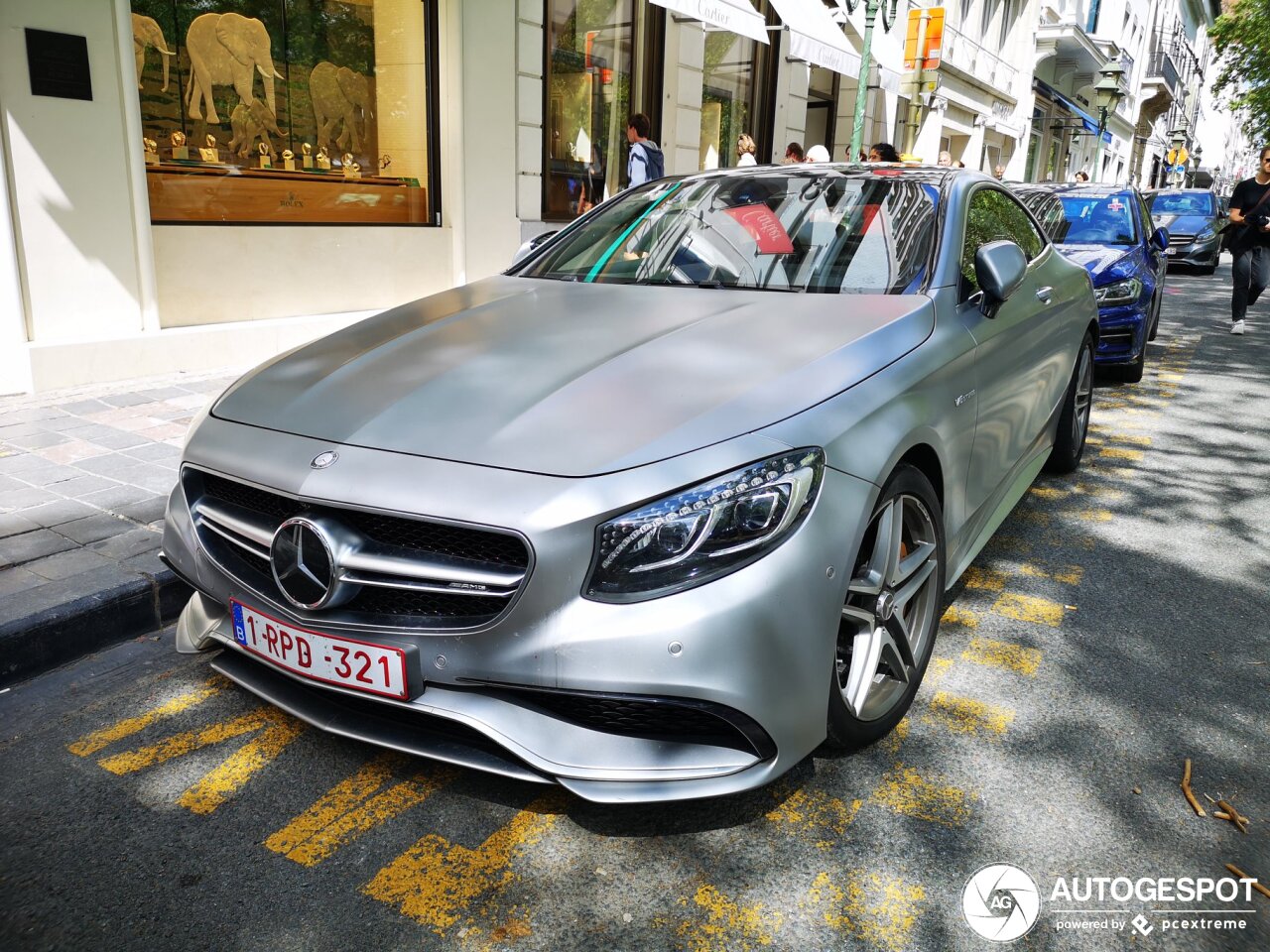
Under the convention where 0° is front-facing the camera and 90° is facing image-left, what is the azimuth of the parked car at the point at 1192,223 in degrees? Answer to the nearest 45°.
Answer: approximately 45°

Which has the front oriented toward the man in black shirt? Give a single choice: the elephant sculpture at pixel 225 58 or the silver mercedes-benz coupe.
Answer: the elephant sculpture

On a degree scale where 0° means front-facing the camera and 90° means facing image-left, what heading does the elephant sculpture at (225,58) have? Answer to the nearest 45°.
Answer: approximately 270°

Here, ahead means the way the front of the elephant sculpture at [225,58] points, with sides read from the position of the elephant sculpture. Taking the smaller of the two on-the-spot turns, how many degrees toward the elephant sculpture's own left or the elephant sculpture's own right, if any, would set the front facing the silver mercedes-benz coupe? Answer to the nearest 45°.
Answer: approximately 90° to the elephant sculpture's own right

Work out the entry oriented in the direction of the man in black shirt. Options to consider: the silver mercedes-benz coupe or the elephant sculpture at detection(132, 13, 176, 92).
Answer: the elephant sculpture

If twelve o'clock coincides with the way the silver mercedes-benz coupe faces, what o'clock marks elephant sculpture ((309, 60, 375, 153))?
The elephant sculpture is roughly at 4 o'clock from the silver mercedes-benz coupe.

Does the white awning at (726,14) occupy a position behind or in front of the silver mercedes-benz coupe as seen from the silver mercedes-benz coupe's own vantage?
behind

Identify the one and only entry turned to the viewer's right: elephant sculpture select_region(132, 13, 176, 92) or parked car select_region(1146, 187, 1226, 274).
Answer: the elephant sculpture

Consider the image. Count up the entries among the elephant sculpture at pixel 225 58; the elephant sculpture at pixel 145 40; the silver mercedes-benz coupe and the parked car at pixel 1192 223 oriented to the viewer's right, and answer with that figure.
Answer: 2

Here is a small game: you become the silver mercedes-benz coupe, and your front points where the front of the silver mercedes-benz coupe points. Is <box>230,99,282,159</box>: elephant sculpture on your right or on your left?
on your right

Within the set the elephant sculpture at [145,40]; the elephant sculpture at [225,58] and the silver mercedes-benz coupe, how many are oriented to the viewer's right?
2
